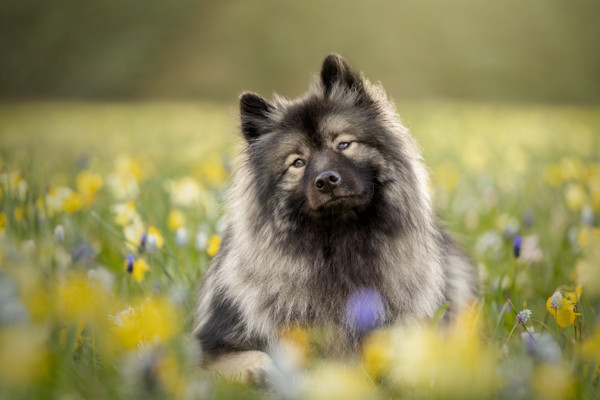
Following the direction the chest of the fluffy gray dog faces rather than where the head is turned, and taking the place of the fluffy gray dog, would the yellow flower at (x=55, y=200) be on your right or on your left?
on your right

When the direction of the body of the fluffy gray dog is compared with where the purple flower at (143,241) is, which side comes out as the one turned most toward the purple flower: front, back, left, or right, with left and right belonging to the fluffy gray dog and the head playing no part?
right

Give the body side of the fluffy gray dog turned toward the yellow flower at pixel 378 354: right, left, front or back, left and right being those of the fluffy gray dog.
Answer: front

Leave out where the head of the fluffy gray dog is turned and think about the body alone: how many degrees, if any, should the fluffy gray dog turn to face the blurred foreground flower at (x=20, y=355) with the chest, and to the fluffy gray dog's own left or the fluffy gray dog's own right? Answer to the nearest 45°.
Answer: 0° — it already faces it

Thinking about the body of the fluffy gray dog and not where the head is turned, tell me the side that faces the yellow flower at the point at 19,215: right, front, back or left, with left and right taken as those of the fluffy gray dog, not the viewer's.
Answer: right

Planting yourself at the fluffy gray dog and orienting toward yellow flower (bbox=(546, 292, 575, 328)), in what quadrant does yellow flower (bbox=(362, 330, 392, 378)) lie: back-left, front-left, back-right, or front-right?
front-right

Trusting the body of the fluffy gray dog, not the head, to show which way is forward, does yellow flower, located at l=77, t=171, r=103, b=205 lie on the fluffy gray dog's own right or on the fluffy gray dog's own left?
on the fluffy gray dog's own right

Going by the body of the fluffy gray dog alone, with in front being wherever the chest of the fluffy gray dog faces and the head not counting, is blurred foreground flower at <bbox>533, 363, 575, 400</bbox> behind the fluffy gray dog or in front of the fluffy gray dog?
in front

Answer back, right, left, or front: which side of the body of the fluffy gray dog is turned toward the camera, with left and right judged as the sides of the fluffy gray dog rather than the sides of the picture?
front

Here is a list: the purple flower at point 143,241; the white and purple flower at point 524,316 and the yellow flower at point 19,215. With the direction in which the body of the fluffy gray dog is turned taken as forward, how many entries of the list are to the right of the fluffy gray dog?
2
